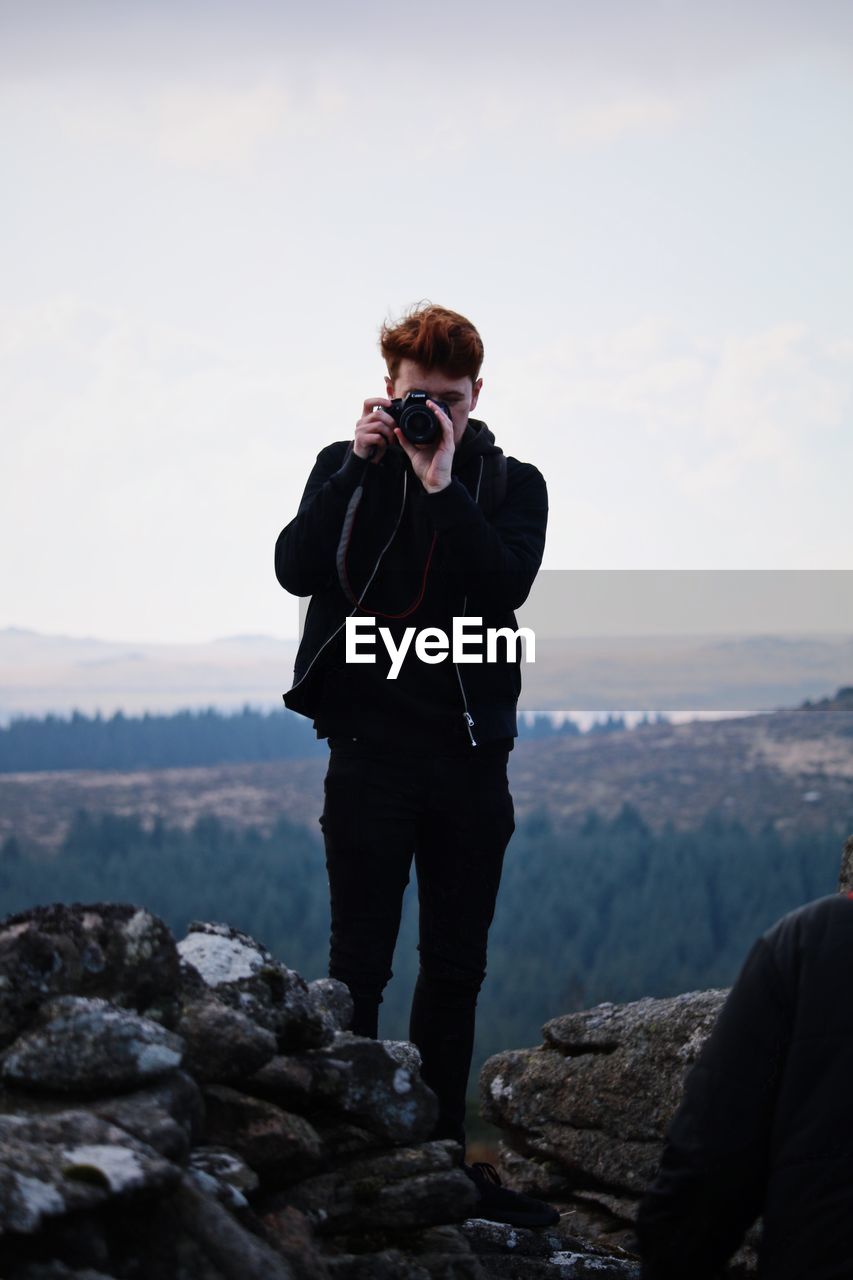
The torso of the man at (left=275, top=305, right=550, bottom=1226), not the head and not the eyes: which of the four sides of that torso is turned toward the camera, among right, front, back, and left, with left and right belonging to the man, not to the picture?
front

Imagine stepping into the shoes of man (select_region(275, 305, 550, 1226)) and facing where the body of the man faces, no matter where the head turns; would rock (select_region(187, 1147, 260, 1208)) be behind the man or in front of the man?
in front

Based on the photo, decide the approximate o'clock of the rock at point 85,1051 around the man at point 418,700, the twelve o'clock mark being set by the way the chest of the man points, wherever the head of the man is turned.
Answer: The rock is roughly at 1 o'clock from the man.

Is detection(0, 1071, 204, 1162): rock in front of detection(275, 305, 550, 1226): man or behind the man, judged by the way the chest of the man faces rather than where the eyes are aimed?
in front

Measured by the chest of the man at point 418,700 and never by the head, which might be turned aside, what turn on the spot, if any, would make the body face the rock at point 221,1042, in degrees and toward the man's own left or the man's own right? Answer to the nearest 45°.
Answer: approximately 45° to the man's own right
